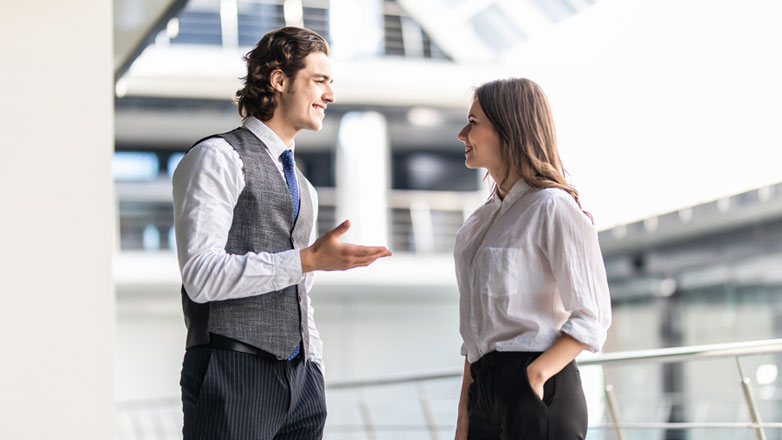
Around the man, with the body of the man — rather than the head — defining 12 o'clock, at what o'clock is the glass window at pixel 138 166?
The glass window is roughly at 7 o'clock from the man.

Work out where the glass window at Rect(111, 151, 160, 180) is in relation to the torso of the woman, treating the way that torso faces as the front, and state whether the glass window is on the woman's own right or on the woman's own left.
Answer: on the woman's own right

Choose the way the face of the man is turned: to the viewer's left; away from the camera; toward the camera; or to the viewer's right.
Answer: to the viewer's right

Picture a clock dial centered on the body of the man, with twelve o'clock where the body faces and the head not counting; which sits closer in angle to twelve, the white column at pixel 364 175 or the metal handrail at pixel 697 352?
the metal handrail

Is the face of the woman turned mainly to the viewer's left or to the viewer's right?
to the viewer's left

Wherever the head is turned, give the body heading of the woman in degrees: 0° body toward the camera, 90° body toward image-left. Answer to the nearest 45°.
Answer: approximately 45°

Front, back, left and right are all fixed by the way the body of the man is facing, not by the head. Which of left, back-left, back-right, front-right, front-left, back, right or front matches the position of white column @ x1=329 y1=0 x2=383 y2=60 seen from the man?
back-left
